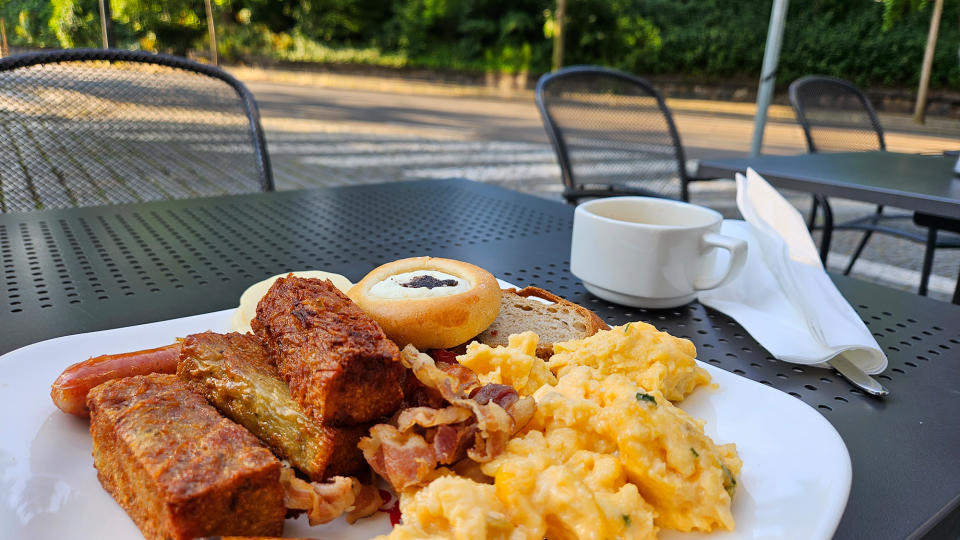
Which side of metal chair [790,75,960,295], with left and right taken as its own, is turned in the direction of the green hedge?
back

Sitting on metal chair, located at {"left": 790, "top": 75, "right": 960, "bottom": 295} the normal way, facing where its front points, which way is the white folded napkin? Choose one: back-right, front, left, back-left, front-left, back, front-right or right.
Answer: front-right

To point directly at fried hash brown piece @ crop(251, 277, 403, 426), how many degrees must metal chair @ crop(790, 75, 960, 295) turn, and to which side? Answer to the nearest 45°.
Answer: approximately 45° to its right

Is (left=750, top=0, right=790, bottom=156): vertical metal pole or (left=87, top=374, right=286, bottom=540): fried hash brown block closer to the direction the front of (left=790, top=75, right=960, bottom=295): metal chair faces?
the fried hash brown block

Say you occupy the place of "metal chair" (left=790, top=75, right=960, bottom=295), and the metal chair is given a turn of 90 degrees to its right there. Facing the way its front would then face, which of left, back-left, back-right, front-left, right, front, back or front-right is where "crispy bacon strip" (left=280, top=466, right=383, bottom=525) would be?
front-left

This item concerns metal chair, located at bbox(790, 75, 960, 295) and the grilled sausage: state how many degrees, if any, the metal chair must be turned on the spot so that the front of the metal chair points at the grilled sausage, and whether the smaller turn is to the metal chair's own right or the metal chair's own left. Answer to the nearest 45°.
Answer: approximately 45° to the metal chair's own right

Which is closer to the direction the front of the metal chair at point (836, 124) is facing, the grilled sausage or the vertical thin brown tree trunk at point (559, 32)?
the grilled sausage

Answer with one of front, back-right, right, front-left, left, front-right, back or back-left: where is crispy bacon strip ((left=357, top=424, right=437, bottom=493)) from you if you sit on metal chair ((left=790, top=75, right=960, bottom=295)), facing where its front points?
front-right

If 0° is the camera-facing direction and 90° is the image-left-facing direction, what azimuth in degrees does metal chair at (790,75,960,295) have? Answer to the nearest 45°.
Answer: approximately 315°

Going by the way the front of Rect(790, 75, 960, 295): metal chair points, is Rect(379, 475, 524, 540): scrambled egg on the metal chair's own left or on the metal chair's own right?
on the metal chair's own right

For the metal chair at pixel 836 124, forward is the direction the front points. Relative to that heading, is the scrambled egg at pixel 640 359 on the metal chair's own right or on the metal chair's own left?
on the metal chair's own right

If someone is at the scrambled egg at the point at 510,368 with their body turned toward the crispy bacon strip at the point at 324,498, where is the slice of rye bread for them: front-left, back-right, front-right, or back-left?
back-right

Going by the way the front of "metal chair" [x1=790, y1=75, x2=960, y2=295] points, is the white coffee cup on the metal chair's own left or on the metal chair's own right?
on the metal chair's own right

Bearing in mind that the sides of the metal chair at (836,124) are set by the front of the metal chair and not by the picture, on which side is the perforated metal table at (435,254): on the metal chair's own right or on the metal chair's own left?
on the metal chair's own right

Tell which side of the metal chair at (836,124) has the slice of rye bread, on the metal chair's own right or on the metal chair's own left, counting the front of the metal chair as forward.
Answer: on the metal chair's own right

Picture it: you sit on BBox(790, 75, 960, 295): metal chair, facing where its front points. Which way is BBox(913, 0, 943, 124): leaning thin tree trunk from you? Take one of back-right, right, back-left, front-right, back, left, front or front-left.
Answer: back-left

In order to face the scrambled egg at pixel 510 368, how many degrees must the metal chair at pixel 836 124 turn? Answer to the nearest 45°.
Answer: approximately 45° to its right

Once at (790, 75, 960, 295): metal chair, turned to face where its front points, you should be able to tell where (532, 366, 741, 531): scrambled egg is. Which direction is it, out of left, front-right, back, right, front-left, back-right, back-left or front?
front-right

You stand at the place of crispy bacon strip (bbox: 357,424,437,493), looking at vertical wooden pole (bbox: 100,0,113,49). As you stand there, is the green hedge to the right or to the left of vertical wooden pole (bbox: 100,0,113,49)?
right

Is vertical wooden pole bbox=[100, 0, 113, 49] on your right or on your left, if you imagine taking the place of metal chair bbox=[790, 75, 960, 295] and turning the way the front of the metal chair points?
on your right
